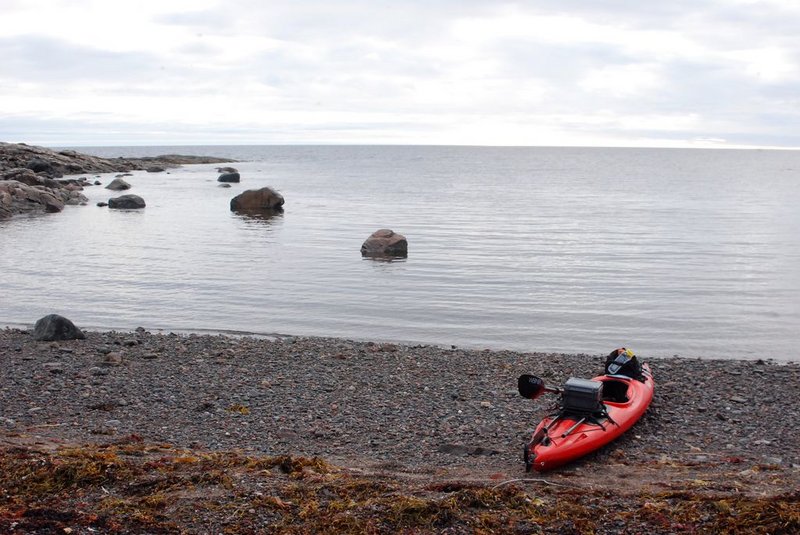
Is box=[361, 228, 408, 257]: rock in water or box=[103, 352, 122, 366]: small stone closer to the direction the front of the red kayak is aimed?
the small stone

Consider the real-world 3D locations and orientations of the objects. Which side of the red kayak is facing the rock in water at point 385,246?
left

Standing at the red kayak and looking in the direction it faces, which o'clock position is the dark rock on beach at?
The dark rock on beach is roughly at 8 o'clock from the red kayak.

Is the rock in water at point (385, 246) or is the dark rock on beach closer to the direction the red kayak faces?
the rock in water

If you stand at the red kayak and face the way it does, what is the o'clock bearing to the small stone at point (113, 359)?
The small stone is roughly at 8 o'clock from the red kayak.

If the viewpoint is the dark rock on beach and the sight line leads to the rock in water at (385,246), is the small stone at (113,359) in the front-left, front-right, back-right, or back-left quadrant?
back-right

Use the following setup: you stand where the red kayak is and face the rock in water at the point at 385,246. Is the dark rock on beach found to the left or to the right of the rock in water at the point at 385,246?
left

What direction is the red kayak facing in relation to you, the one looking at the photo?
facing away from the viewer and to the right of the viewer
